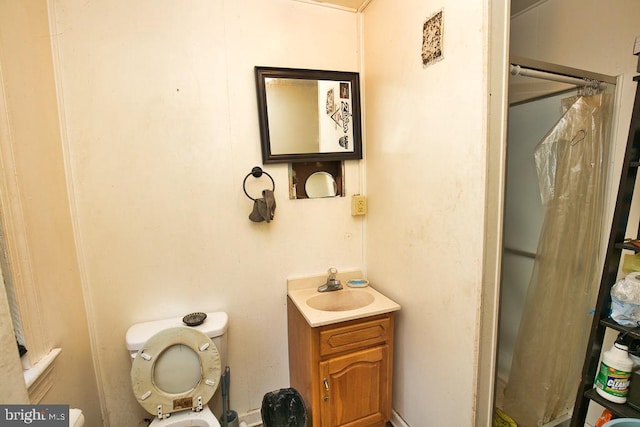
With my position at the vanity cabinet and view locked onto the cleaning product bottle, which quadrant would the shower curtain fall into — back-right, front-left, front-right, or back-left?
front-left

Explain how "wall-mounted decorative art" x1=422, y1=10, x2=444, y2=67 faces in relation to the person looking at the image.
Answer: facing the viewer and to the left of the viewer

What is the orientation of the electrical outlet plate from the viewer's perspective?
toward the camera

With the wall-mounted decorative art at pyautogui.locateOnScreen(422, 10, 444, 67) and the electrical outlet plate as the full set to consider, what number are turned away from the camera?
0

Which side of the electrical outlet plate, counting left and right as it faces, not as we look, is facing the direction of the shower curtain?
left
